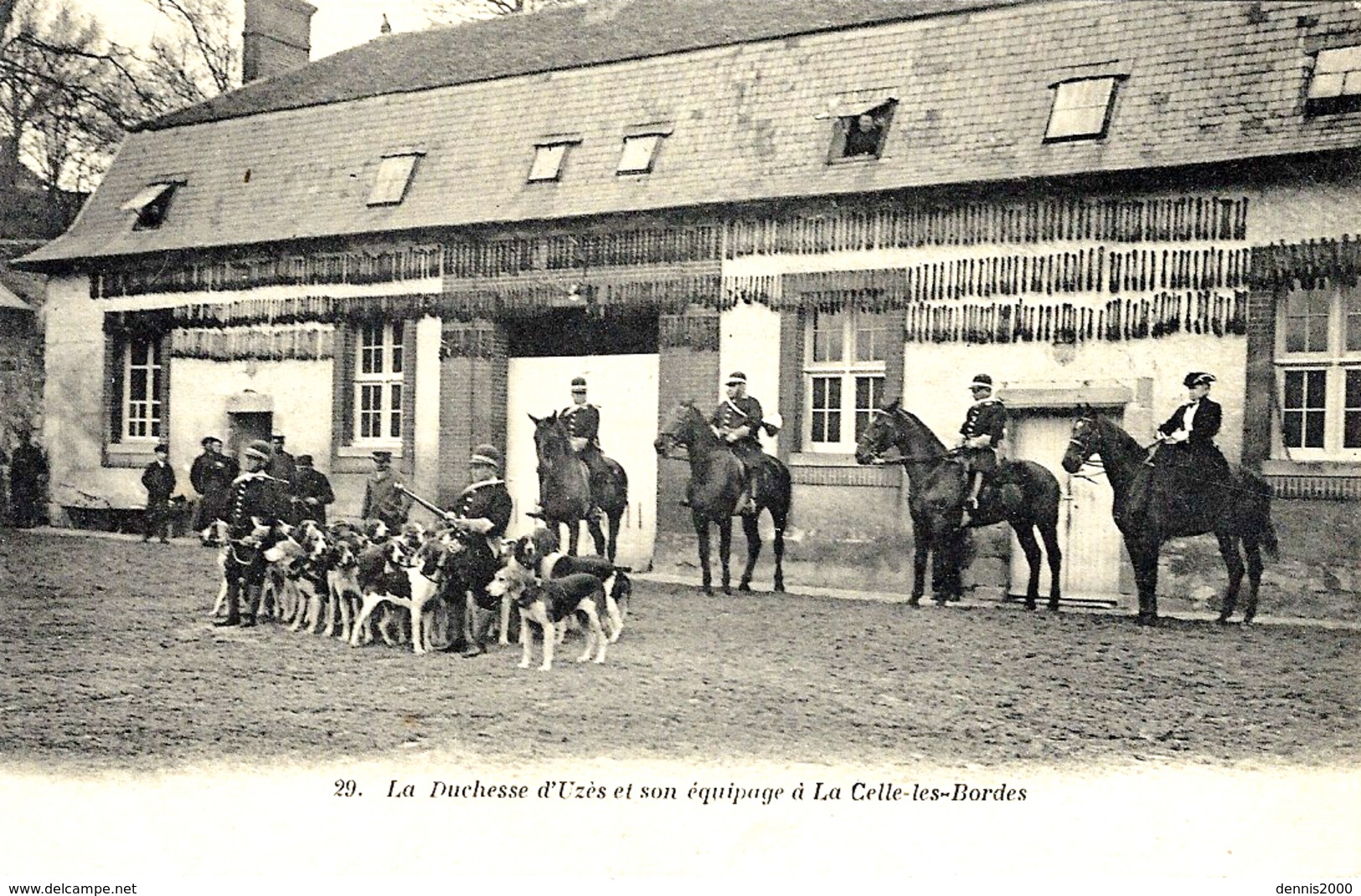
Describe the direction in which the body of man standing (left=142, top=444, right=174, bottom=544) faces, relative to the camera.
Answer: toward the camera

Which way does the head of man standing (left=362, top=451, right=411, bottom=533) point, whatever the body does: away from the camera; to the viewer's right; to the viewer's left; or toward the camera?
toward the camera

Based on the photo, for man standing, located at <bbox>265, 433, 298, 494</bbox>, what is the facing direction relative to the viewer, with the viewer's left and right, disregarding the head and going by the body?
facing the viewer and to the left of the viewer

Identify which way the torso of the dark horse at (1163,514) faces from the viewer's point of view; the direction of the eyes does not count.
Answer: to the viewer's left

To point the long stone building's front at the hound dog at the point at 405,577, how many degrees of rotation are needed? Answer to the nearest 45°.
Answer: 0° — it already faces it

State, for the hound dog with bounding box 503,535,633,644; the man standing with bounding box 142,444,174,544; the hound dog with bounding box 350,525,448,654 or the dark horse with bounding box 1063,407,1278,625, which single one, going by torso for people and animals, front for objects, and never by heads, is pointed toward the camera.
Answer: the man standing

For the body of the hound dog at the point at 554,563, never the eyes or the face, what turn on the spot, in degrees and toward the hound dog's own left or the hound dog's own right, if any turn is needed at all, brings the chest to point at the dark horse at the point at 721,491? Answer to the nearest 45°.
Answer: approximately 135° to the hound dog's own right

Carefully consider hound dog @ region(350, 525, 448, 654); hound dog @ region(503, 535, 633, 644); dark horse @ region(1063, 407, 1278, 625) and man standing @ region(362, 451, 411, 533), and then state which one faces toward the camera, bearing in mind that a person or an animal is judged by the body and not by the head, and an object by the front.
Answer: the man standing

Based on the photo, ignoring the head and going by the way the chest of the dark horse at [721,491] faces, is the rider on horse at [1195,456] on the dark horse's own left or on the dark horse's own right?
on the dark horse's own left

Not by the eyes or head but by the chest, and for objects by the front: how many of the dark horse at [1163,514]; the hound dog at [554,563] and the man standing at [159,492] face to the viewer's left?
2

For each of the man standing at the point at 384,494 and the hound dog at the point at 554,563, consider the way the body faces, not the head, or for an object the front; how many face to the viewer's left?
1

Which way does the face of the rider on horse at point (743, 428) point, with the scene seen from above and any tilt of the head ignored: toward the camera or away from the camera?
toward the camera

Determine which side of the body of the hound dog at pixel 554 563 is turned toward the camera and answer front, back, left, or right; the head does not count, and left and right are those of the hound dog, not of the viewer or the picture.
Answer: left

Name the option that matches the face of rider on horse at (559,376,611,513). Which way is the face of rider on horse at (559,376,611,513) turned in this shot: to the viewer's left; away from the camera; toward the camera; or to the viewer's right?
toward the camera
